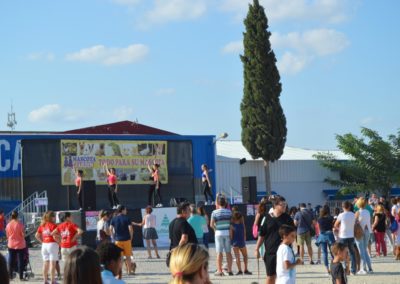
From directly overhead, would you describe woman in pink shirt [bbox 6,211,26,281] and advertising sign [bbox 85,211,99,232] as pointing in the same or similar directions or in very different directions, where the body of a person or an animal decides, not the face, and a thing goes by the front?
very different directions

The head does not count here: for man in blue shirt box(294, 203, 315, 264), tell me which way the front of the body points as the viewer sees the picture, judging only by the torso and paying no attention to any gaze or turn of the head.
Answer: away from the camera

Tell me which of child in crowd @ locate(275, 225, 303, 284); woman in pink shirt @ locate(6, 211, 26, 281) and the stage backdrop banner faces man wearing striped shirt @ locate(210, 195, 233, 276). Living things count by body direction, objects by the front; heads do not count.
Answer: the stage backdrop banner

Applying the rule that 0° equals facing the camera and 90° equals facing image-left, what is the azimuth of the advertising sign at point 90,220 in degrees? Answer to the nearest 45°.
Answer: approximately 0°

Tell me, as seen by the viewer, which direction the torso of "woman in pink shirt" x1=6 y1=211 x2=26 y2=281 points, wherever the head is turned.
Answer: away from the camera

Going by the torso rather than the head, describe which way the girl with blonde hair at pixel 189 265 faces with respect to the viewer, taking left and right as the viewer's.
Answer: facing away from the viewer and to the right of the viewer

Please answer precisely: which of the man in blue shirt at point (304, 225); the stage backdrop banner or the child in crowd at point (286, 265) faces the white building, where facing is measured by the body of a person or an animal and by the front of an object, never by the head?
the man in blue shirt
